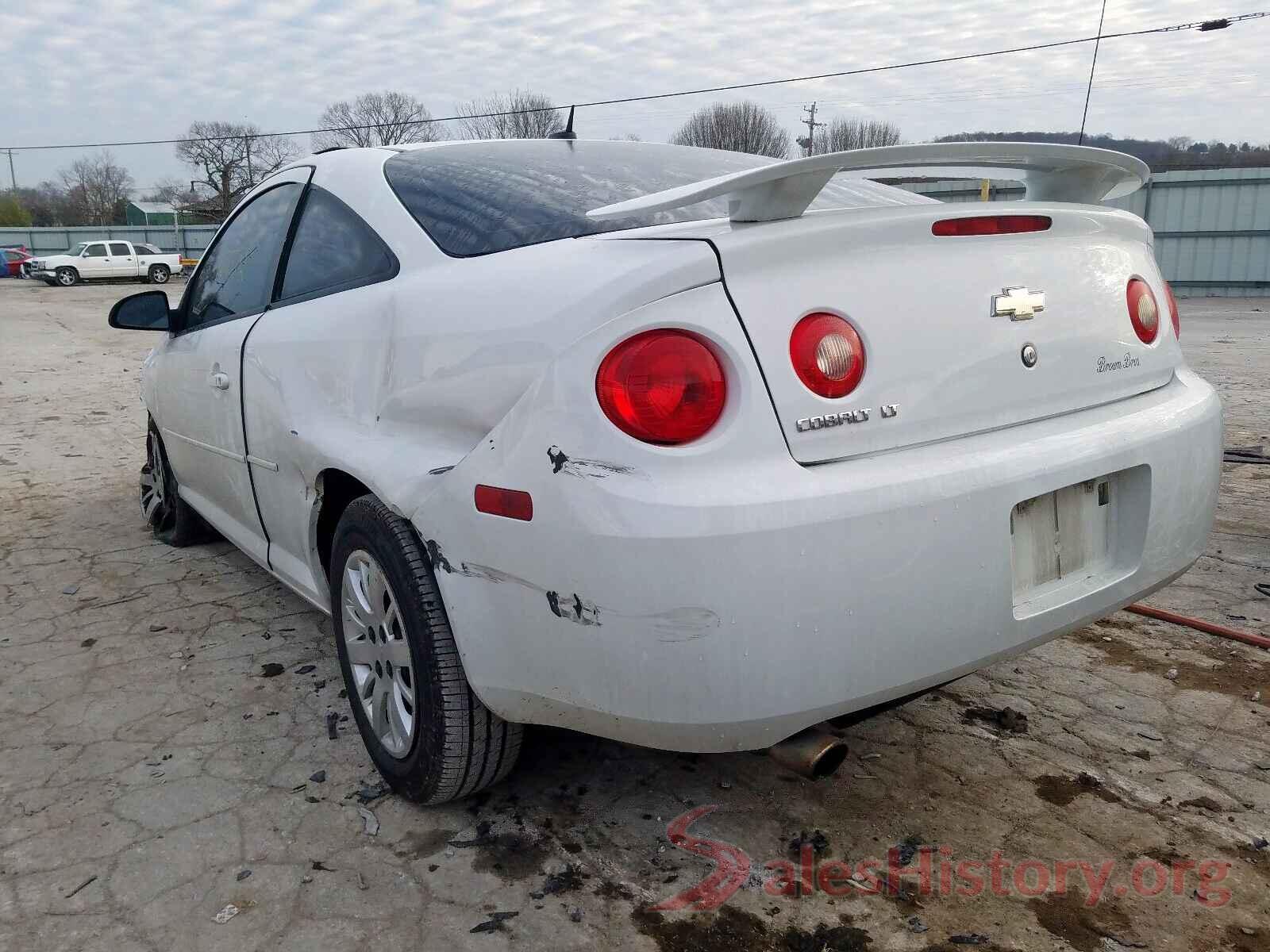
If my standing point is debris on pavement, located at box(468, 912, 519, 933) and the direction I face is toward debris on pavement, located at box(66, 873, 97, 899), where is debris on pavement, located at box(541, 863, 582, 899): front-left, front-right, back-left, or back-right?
back-right

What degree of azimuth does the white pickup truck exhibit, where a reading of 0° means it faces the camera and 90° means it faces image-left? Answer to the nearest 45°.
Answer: approximately 90°

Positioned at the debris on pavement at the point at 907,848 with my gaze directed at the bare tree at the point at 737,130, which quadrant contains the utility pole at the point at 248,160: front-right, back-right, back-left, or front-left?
front-left

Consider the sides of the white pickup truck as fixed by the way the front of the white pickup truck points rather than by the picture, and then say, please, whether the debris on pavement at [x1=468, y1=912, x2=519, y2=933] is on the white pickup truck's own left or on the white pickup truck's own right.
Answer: on the white pickup truck's own left

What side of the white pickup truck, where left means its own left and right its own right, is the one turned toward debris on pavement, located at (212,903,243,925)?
left

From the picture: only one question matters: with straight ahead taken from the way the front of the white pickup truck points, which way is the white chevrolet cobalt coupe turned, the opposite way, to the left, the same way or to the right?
to the right

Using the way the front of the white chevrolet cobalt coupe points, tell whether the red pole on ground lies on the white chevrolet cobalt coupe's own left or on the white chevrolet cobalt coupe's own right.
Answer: on the white chevrolet cobalt coupe's own right

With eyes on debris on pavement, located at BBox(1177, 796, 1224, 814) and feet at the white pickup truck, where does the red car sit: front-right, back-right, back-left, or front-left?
back-right

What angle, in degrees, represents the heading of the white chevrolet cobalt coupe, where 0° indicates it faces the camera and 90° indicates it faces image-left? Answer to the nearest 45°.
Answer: approximately 135°

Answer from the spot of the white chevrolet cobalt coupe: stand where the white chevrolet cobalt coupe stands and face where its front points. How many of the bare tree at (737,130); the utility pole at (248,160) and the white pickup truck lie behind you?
0

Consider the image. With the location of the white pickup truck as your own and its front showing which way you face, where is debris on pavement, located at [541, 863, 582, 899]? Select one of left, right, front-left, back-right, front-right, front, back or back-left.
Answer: left

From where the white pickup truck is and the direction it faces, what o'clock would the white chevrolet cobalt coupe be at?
The white chevrolet cobalt coupe is roughly at 9 o'clock from the white pickup truck.

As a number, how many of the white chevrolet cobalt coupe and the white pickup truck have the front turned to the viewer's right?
0

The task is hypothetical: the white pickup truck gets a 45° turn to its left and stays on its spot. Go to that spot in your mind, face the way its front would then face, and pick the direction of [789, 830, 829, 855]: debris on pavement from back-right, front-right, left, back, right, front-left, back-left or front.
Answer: front-left
